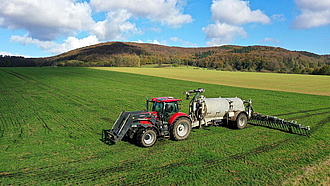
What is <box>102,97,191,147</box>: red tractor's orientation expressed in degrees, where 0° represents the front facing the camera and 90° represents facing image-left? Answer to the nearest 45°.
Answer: approximately 45°
